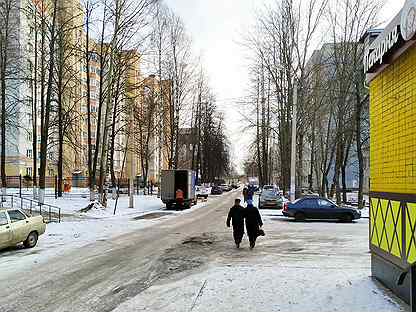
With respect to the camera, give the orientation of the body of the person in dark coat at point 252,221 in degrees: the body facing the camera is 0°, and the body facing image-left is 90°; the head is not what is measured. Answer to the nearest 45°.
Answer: approximately 180°

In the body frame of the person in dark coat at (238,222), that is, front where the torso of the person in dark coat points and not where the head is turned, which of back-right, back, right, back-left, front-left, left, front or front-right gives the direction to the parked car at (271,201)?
front

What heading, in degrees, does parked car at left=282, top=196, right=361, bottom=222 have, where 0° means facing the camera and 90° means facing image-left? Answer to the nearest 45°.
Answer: approximately 270°

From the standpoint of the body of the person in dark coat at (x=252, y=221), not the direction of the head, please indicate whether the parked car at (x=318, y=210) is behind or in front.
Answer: in front

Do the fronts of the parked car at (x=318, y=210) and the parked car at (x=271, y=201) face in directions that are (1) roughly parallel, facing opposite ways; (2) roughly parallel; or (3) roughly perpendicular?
roughly perpendicular

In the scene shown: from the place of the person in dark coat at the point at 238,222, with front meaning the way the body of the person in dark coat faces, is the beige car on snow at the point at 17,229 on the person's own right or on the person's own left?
on the person's own left

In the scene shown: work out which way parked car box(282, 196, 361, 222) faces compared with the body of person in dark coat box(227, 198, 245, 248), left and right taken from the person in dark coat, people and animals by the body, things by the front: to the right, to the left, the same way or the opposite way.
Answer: to the right

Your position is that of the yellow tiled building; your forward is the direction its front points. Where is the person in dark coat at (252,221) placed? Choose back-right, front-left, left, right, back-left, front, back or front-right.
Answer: right

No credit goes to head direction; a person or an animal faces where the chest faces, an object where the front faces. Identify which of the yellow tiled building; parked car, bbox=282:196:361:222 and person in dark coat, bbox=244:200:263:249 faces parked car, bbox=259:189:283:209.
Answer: the person in dark coat

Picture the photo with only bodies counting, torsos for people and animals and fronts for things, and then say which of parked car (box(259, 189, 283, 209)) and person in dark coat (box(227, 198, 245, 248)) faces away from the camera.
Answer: the person in dark coat

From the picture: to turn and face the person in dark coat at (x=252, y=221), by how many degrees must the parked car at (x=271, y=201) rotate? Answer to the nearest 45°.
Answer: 0° — it already faces them
